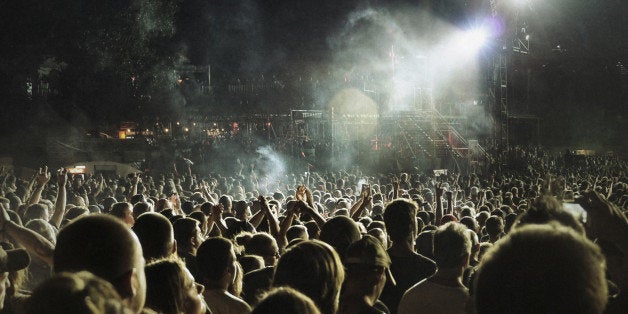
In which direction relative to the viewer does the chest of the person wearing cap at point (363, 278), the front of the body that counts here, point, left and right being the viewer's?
facing away from the viewer and to the right of the viewer

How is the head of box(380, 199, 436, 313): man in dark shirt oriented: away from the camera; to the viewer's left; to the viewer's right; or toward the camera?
away from the camera

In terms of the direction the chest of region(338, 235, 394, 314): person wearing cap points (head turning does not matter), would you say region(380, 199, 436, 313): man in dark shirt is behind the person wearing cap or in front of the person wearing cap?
in front
